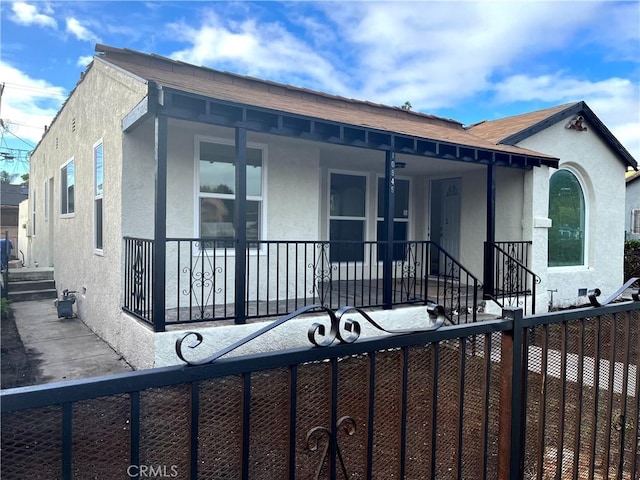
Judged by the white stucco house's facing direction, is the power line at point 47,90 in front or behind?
behind

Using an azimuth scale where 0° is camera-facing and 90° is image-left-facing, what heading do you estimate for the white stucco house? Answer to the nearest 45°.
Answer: approximately 315°

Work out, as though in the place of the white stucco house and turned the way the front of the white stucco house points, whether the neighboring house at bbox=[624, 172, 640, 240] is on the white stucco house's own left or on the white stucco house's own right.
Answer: on the white stucco house's own left

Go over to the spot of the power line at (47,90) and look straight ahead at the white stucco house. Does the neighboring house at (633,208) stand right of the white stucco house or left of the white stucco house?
left

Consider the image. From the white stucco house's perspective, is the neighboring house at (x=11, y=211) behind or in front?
behind

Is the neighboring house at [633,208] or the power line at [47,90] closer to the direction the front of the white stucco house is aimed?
the neighboring house
